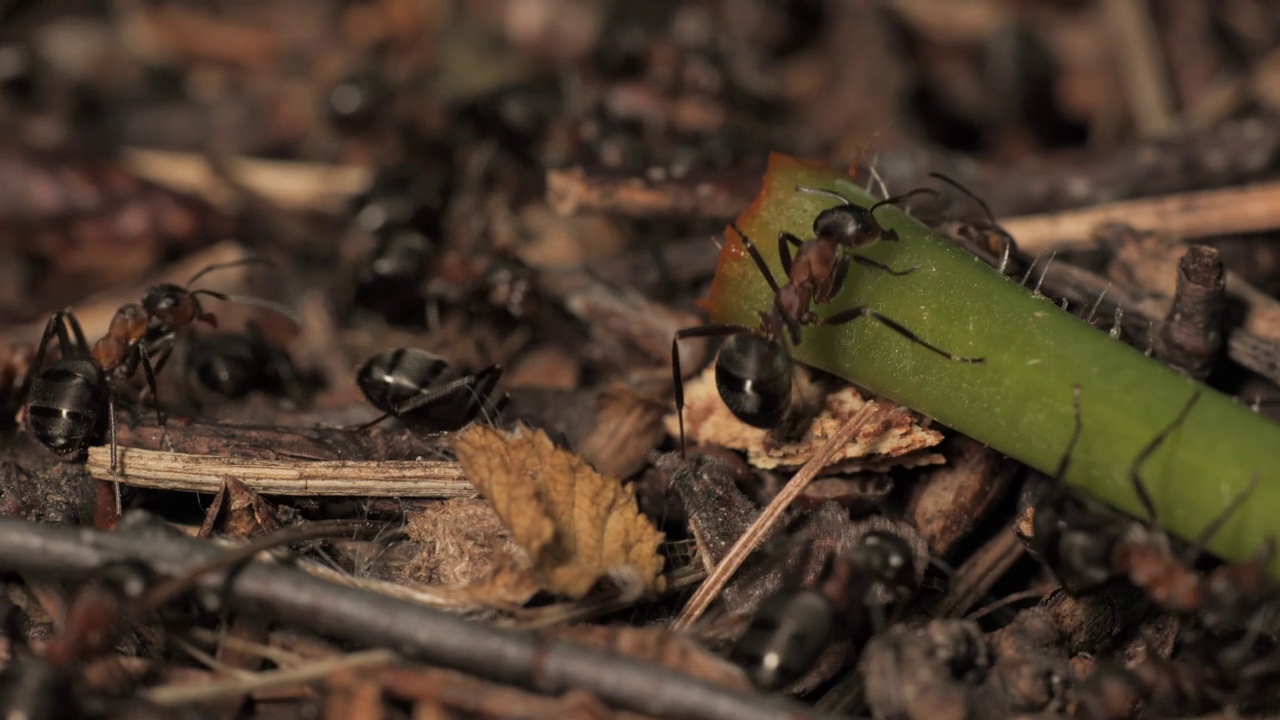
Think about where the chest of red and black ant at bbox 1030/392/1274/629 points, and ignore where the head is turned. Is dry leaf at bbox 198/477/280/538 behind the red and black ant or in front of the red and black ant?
behind

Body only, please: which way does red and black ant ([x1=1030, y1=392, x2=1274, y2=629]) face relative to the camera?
to the viewer's right

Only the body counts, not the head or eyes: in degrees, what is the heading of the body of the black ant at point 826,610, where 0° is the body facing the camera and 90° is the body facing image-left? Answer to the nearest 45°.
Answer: approximately 225°

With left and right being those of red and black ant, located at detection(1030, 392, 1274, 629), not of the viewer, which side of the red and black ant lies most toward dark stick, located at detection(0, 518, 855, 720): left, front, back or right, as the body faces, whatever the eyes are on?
back

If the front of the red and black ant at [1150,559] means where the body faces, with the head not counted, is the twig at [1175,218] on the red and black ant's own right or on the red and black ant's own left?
on the red and black ant's own left

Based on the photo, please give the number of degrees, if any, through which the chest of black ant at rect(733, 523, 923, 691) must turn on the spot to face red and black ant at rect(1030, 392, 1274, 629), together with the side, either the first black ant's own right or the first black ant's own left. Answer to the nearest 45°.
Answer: approximately 45° to the first black ant's own right

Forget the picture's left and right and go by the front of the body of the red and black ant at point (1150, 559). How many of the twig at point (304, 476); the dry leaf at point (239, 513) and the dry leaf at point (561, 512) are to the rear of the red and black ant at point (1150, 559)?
3

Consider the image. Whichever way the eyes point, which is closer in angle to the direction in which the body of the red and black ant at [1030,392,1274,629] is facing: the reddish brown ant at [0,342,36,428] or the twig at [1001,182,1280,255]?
the twig

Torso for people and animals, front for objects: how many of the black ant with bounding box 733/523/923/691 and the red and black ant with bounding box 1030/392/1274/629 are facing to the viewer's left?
0

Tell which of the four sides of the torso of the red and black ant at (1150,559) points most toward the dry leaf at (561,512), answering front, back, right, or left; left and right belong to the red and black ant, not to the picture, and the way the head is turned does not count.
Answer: back

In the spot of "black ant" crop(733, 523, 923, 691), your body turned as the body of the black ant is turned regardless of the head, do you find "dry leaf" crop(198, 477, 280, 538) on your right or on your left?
on your left

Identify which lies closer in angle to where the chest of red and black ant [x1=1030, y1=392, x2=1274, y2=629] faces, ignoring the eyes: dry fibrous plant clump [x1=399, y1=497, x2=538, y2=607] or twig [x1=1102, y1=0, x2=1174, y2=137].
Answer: the twig

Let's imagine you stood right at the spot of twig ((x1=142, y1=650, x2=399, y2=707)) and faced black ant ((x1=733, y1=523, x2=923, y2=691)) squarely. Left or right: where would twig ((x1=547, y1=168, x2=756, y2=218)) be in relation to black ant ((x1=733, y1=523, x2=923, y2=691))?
left

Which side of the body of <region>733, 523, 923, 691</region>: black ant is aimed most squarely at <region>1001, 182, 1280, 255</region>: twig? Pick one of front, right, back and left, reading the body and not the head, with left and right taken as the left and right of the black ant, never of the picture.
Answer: front

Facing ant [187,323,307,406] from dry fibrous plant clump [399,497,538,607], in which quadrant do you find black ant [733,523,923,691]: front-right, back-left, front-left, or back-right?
back-right
